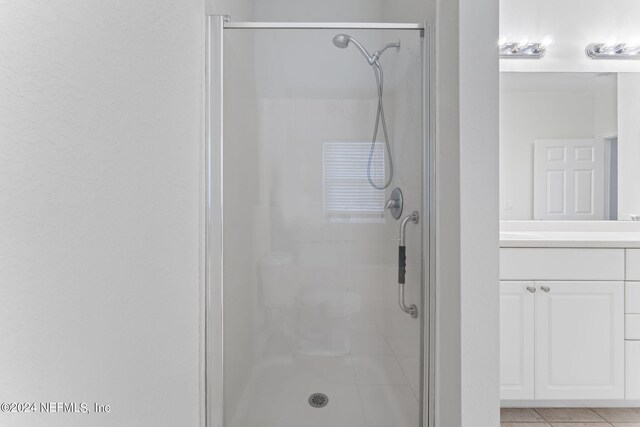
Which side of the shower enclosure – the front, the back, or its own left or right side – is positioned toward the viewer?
front

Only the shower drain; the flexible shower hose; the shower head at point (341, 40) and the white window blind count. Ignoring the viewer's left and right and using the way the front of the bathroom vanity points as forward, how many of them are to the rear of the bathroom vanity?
0

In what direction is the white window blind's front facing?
toward the camera

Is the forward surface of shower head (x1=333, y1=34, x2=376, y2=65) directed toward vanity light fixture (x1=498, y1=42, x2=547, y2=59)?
no

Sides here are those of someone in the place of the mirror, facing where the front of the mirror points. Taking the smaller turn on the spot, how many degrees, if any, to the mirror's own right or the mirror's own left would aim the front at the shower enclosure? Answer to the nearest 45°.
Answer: approximately 45° to the mirror's own right

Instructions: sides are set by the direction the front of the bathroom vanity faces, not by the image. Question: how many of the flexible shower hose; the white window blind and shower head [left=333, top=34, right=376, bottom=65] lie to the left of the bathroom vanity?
0

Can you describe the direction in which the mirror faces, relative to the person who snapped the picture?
facing the viewer

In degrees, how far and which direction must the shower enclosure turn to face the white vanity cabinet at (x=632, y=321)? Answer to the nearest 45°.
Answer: approximately 90° to its left

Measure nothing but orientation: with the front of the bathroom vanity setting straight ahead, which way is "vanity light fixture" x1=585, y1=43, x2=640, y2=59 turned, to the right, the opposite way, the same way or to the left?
the same way

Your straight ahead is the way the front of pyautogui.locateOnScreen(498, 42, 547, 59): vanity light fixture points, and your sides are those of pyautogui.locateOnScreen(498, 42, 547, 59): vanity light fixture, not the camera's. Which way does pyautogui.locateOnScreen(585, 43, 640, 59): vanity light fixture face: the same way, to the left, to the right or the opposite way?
the same way

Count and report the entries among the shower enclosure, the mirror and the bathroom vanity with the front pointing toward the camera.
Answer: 3
